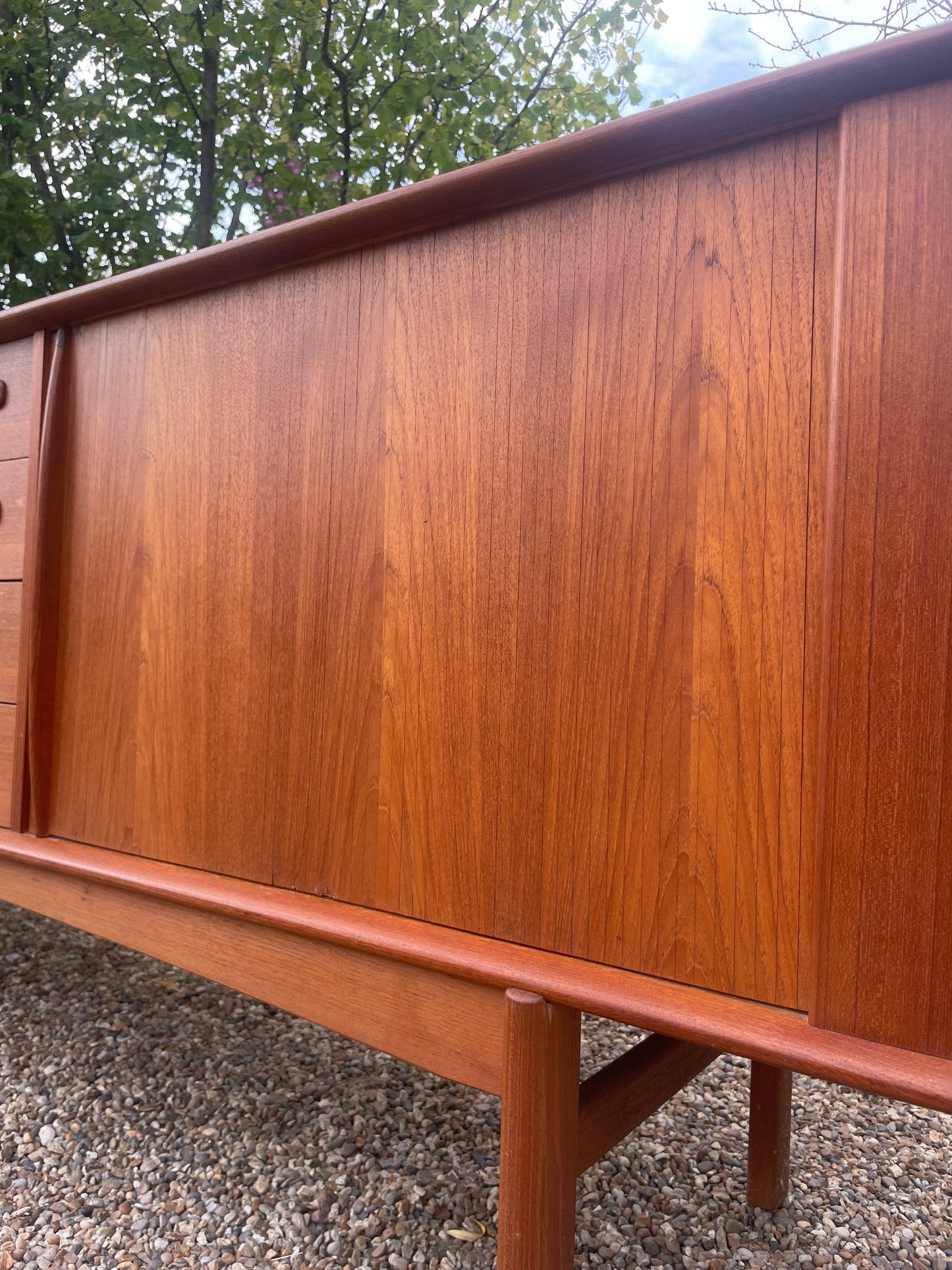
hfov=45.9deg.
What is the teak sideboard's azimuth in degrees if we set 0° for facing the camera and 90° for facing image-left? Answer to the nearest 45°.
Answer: approximately 45°

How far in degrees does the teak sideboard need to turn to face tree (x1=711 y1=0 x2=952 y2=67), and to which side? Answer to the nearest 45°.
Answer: approximately 180°
